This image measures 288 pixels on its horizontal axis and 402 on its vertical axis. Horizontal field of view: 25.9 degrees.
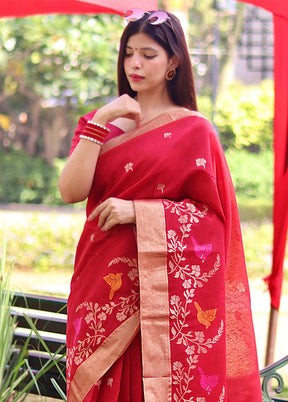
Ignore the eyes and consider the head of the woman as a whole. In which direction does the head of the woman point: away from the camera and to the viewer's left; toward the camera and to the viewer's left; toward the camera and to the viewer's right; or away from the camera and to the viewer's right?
toward the camera and to the viewer's left

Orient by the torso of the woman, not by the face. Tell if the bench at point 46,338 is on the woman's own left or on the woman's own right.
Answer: on the woman's own right

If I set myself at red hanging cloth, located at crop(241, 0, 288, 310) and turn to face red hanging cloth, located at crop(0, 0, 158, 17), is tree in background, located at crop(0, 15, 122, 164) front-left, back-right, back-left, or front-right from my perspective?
front-right

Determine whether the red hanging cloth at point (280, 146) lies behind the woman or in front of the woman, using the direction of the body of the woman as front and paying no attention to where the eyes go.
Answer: behind

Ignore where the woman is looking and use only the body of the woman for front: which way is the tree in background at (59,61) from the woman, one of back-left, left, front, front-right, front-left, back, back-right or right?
back-right

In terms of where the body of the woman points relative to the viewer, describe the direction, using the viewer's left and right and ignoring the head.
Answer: facing the viewer and to the left of the viewer

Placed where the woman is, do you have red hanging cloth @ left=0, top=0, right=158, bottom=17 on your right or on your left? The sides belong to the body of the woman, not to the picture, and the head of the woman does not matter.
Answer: on your right
